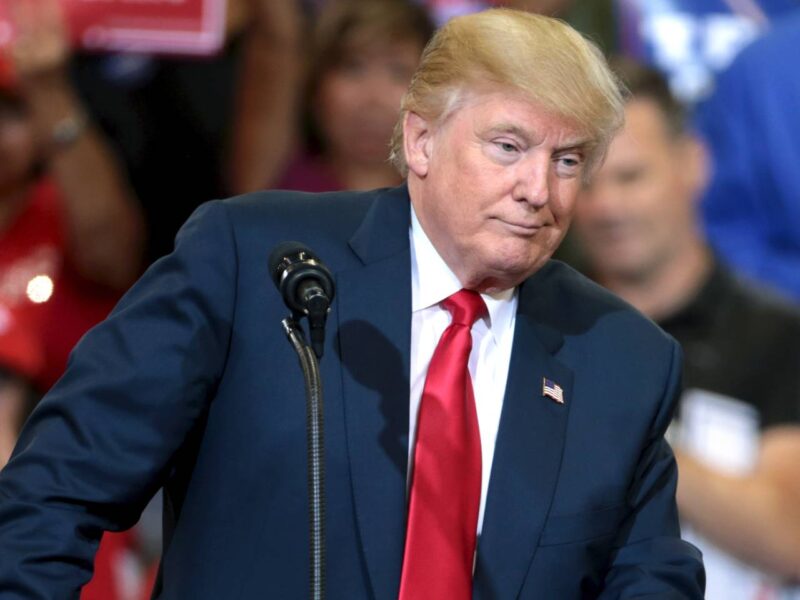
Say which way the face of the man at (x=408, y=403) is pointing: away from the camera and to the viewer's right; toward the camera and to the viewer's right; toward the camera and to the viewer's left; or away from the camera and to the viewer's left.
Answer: toward the camera and to the viewer's right

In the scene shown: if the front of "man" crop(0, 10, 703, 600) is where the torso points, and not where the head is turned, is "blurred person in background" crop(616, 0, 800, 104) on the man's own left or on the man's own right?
on the man's own left

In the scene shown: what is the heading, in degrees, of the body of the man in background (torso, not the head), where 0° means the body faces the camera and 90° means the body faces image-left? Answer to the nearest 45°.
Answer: approximately 45°

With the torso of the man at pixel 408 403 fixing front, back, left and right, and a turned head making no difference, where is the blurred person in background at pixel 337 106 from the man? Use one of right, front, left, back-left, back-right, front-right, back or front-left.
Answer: back-left

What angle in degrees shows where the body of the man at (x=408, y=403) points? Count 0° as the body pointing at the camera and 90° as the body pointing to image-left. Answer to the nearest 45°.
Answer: approximately 315°
